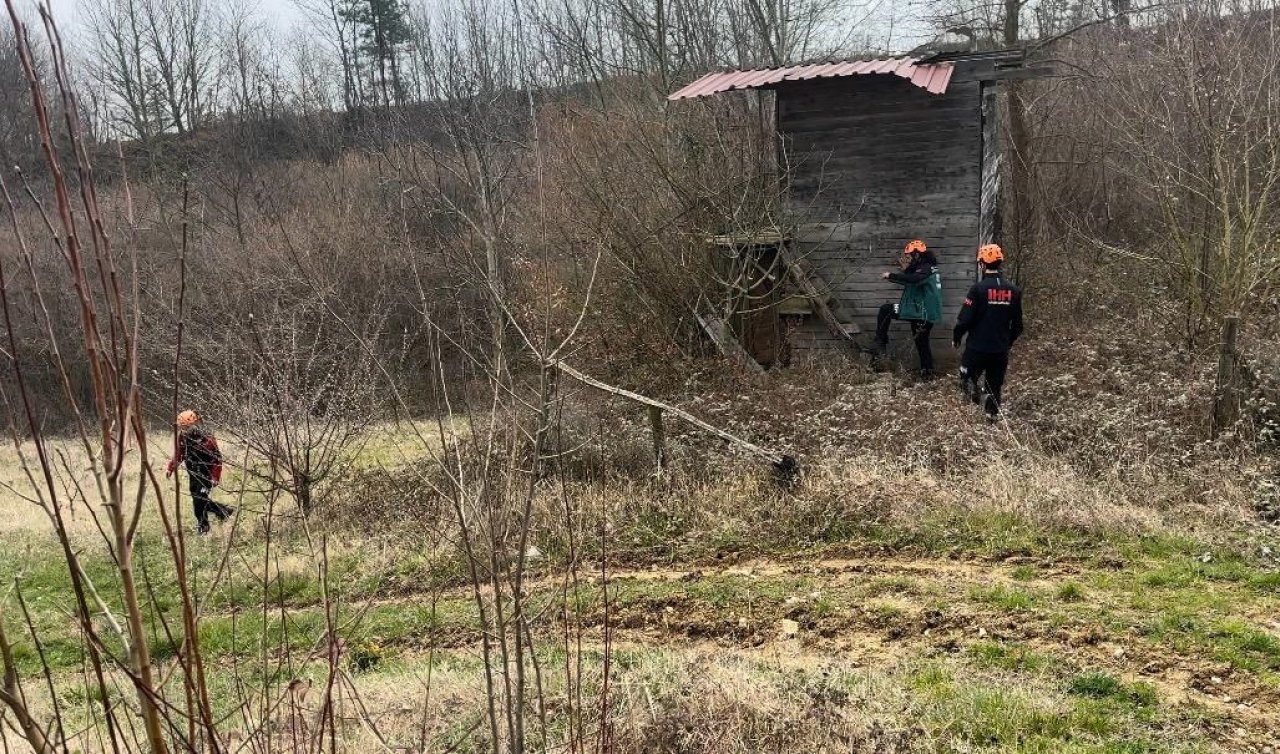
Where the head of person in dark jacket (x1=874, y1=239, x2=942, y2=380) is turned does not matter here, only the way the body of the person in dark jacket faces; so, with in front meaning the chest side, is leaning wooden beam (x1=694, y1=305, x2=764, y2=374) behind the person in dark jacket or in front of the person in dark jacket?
in front

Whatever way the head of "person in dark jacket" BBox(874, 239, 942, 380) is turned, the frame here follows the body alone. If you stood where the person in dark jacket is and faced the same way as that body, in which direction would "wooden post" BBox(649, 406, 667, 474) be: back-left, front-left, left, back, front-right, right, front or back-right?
front-left

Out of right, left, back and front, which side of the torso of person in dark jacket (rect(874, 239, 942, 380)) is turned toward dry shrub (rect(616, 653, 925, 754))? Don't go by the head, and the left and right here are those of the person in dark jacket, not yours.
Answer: left

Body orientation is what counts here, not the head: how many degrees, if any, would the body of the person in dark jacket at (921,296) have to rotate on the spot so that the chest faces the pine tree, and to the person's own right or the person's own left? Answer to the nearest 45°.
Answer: approximately 45° to the person's own right

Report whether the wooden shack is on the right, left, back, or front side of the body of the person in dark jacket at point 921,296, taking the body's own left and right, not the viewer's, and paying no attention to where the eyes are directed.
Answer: right

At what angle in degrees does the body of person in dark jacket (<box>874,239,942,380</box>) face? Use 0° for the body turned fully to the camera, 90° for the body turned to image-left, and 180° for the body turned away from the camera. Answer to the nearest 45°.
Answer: approximately 90°

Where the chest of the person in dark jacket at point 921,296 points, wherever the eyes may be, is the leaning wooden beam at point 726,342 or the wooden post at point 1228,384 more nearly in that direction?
the leaning wooden beam
